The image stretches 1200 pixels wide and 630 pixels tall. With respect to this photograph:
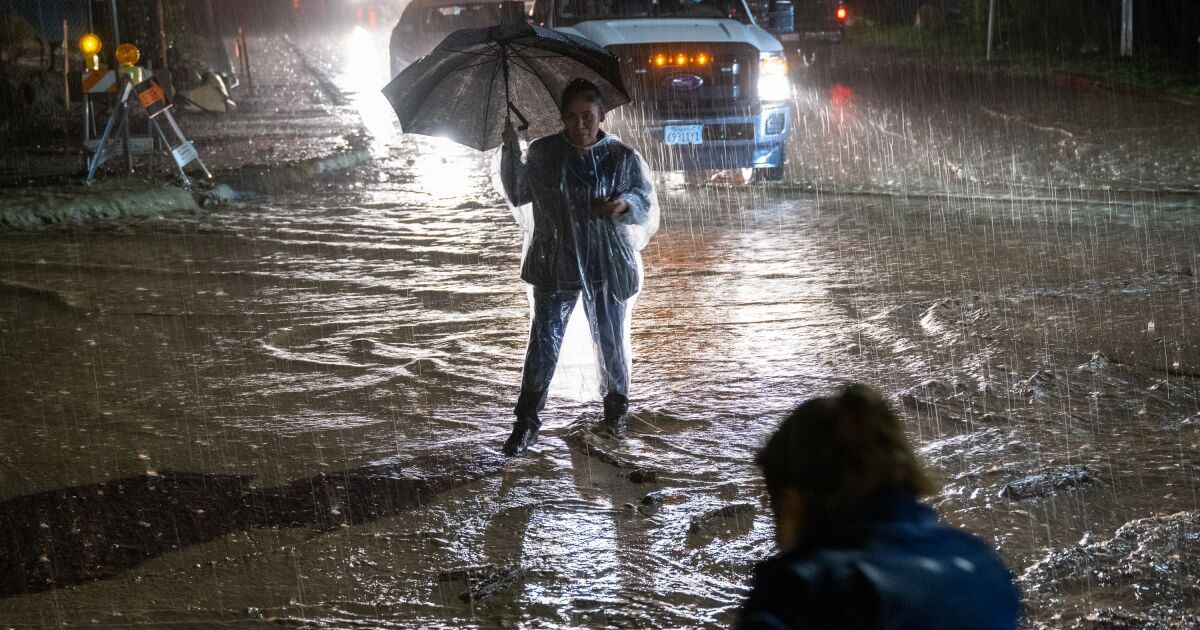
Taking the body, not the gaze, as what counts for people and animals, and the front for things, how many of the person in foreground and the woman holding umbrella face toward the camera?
1

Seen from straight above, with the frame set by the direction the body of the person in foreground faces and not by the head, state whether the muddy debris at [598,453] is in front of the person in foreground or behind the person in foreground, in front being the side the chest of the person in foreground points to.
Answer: in front

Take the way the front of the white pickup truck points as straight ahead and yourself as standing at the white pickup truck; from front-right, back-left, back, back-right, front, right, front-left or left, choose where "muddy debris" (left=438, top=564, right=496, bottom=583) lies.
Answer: front

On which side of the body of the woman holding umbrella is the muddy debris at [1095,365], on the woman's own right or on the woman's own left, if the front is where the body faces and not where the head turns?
on the woman's own left

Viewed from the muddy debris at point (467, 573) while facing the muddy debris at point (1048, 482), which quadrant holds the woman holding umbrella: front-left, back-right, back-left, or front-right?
front-left

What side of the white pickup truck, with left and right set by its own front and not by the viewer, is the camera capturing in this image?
front

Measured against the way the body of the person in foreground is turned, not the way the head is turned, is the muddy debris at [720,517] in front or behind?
in front

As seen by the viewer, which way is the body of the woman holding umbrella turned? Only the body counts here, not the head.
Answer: toward the camera

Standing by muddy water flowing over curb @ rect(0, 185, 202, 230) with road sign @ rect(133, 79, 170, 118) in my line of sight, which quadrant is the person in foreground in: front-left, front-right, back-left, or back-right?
back-right

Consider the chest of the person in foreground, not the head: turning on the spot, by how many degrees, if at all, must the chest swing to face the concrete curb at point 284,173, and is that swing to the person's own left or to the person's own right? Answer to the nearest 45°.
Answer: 0° — they already face it

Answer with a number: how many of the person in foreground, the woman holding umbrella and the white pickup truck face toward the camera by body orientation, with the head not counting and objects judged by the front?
2

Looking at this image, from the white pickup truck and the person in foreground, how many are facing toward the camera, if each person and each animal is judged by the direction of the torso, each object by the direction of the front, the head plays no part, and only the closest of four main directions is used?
1

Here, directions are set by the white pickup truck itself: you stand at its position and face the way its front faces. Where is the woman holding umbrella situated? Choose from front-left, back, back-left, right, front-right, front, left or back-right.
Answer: front

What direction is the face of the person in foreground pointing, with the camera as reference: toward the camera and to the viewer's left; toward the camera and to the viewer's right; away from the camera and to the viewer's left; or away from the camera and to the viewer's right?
away from the camera and to the viewer's left
